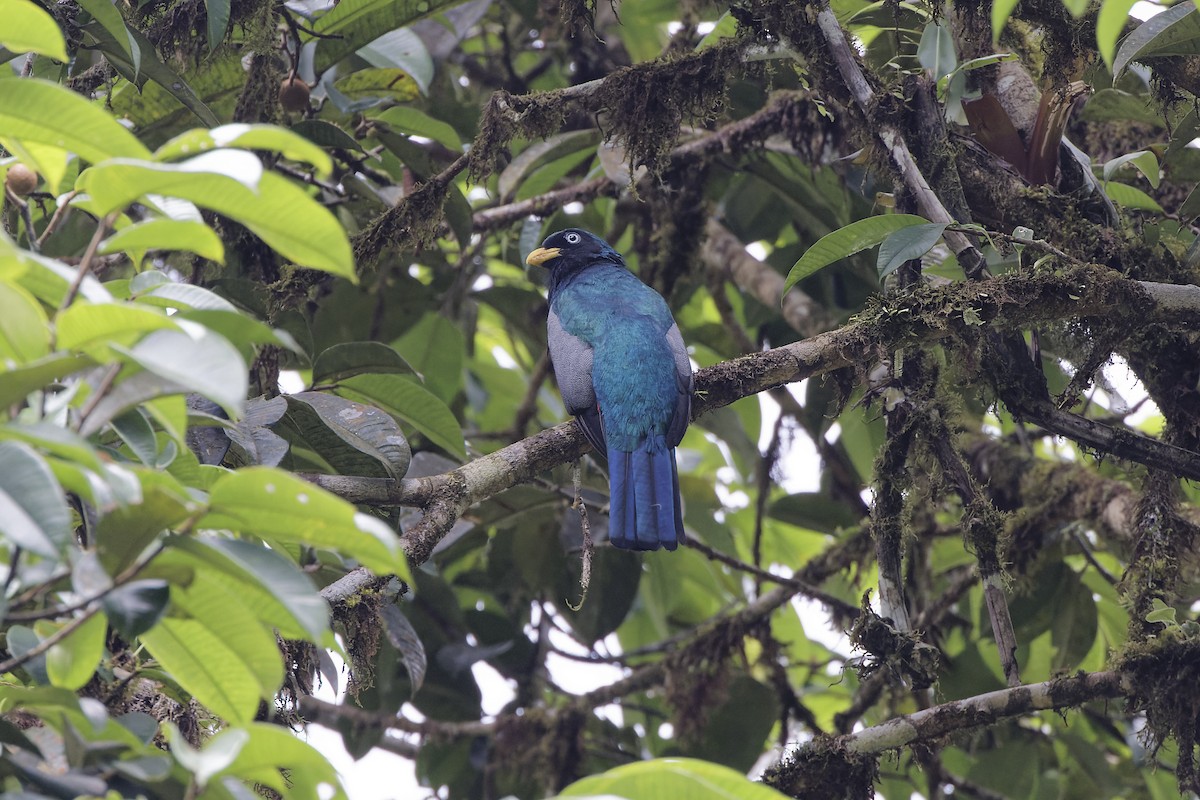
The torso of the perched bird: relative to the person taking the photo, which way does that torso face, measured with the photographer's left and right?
facing away from the viewer and to the left of the viewer

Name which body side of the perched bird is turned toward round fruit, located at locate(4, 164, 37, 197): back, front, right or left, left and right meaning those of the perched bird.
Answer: left

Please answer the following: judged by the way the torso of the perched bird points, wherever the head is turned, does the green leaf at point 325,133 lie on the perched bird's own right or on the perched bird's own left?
on the perched bird's own left

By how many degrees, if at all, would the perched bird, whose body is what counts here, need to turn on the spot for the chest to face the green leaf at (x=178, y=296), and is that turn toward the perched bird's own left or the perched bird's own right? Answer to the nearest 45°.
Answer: approximately 135° to the perched bird's own left

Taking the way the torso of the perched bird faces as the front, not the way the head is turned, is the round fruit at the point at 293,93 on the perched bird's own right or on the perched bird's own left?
on the perched bird's own left

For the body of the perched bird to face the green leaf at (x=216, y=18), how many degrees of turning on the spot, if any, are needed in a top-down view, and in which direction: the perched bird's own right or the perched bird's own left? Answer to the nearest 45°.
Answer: approximately 90° to the perched bird's own left
